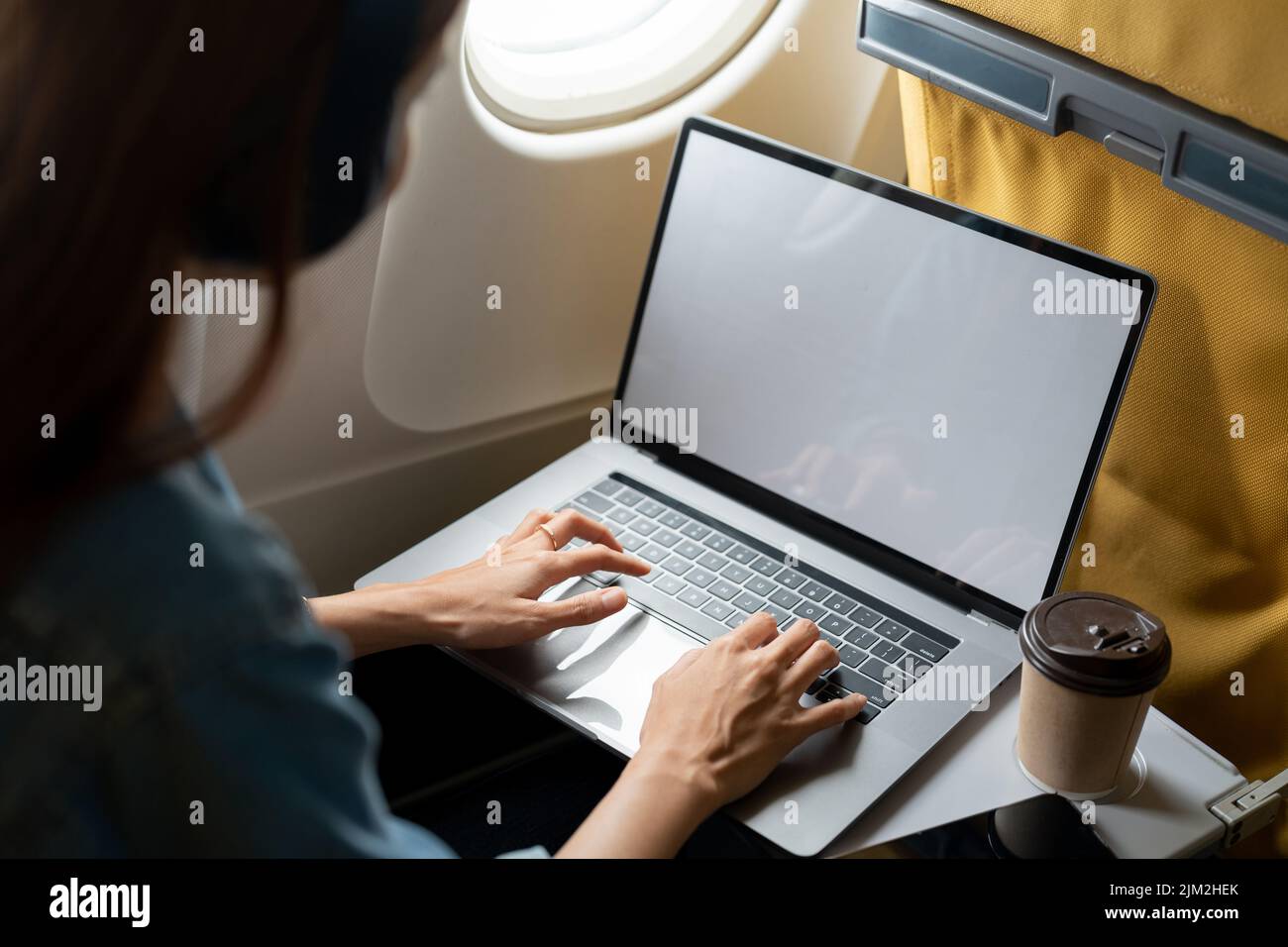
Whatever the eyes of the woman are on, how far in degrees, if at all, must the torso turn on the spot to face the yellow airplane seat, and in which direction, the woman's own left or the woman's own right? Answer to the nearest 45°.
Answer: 0° — they already face it

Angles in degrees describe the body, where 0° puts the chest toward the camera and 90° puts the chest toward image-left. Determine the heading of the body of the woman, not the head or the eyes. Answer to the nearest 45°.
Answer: approximately 225°

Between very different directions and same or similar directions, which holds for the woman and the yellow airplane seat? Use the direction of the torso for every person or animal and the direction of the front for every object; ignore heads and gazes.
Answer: same or similar directions

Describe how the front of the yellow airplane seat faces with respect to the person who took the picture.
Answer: facing away from the viewer and to the right of the viewer

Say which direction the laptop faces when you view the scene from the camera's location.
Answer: facing the viewer and to the left of the viewer

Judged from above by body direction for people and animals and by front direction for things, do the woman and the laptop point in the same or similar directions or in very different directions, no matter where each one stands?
very different directions

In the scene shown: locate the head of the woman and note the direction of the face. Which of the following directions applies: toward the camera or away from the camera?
away from the camera

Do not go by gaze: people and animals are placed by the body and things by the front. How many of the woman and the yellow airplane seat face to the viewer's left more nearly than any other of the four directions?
0
